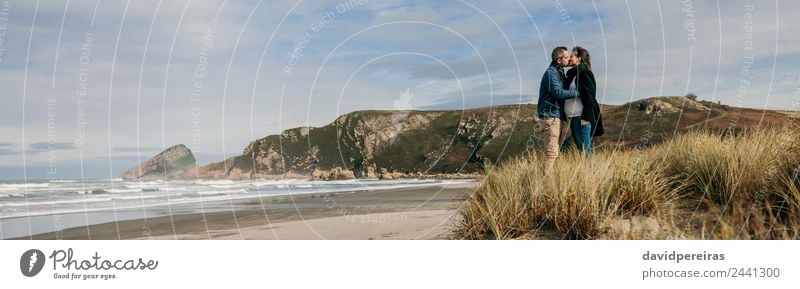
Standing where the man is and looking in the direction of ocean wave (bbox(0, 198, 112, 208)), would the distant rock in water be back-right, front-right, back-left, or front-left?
front-right

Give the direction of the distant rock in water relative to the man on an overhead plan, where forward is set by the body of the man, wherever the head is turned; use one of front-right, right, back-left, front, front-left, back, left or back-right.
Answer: back-left

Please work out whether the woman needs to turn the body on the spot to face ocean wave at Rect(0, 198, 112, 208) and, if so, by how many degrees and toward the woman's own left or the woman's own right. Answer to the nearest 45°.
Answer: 0° — they already face it

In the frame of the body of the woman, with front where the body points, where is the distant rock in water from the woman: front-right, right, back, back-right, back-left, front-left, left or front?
front-right

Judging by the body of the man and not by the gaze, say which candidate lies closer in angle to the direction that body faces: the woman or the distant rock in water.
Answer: the woman

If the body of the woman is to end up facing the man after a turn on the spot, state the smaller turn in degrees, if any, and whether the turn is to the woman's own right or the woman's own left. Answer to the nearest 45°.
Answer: approximately 45° to the woman's own left

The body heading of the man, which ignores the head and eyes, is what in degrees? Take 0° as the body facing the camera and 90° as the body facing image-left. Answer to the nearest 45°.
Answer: approximately 270°

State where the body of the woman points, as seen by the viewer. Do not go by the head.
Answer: to the viewer's left

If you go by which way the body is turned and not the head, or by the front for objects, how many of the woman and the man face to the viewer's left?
1

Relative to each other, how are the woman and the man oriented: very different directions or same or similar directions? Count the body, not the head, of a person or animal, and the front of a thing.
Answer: very different directions

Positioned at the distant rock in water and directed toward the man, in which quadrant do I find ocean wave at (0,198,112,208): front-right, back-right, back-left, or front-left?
front-right

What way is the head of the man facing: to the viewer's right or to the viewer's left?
to the viewer's right
